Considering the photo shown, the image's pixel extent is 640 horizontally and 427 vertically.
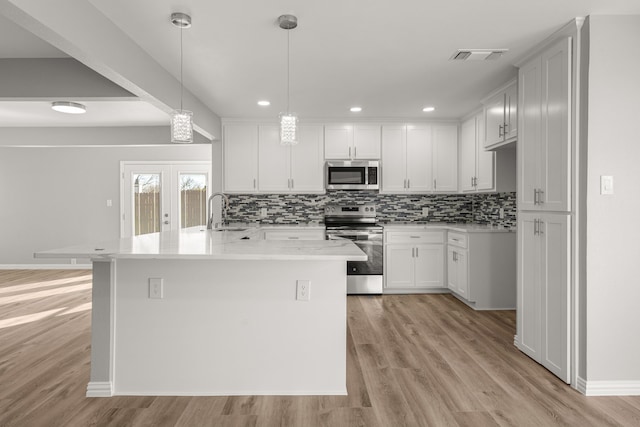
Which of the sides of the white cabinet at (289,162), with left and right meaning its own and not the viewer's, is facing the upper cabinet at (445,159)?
left

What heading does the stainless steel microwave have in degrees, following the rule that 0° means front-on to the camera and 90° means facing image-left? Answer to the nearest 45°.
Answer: approximately 0°

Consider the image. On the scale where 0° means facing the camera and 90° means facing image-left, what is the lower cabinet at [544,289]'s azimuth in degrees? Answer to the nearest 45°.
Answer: approximately 45°

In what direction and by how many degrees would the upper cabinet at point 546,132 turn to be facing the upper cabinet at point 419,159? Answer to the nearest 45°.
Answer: approximately 90° to its right

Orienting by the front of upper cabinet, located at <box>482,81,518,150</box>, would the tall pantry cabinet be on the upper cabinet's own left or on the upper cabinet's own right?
on the upper cabinet's own left

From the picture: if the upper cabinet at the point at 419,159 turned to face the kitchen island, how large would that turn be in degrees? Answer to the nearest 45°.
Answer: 0° — it already faces it

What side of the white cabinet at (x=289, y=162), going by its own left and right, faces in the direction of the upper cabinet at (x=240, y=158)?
right

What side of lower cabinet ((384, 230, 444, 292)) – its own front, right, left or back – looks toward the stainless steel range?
right

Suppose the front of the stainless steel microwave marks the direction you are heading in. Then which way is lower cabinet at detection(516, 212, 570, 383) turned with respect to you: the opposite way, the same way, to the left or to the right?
to the right

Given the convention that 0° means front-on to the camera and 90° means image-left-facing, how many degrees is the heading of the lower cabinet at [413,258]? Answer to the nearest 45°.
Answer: approximately 0°

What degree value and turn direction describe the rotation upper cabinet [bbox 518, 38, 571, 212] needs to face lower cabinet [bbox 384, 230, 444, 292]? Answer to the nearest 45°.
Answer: approximately 90° to its right

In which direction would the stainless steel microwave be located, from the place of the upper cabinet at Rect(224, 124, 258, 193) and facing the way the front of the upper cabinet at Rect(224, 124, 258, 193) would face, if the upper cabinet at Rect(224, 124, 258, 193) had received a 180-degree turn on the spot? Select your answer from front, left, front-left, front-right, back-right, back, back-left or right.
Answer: right
